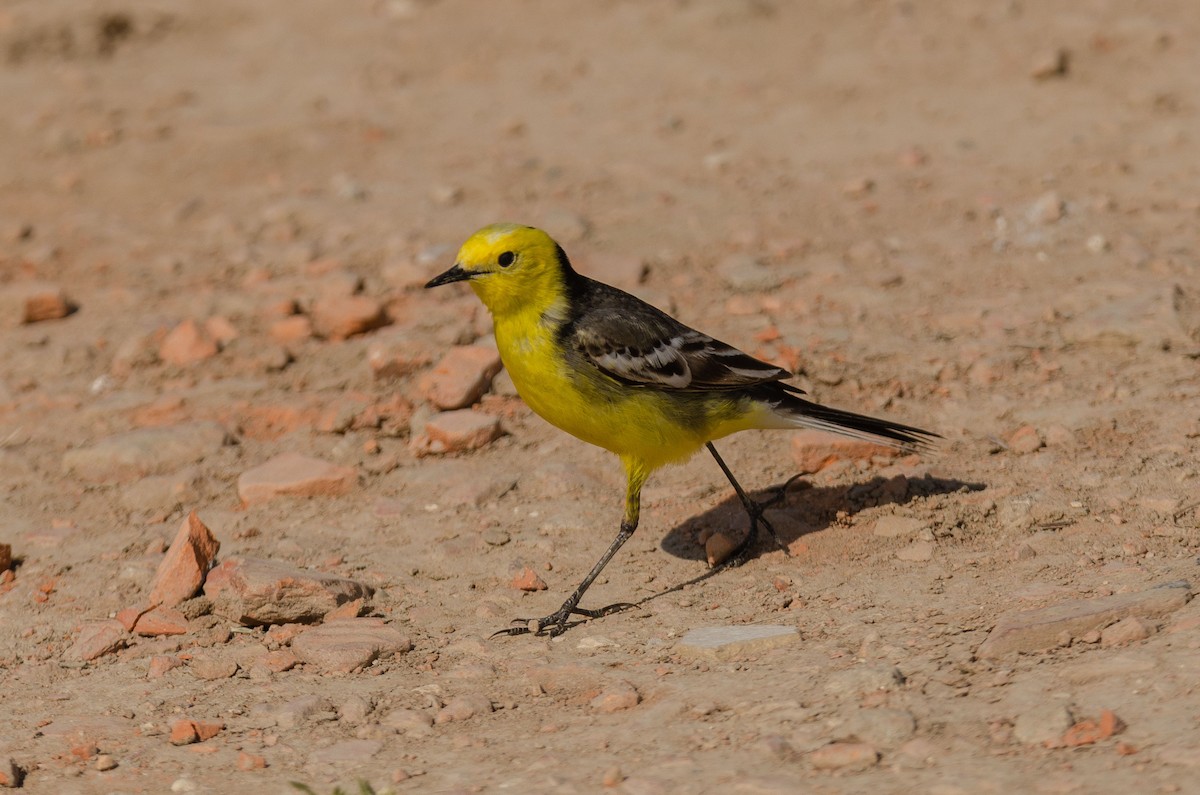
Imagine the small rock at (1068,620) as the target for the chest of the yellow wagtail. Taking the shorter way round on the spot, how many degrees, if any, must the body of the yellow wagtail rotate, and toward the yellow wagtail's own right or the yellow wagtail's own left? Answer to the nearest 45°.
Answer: approximately 135° to the yellow wagtail's own left

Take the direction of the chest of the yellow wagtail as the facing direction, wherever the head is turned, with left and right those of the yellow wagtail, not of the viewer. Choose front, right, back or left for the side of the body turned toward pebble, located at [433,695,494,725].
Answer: left

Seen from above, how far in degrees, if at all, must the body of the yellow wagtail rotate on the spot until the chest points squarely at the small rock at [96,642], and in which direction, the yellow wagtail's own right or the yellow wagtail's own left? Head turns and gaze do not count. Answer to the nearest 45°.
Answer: approximately 45° to the yellow wagtail's own left

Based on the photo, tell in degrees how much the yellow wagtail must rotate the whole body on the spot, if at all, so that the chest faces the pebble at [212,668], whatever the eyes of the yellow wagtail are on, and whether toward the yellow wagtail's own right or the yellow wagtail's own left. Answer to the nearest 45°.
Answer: approximately 45° to the yellow wagtail's own left

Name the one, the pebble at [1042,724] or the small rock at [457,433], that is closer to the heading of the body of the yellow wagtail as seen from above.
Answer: the small rock

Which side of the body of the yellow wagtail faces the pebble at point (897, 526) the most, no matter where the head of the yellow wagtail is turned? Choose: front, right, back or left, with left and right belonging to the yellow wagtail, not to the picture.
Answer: back

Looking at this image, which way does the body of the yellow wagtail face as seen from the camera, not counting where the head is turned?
to the viewer's left

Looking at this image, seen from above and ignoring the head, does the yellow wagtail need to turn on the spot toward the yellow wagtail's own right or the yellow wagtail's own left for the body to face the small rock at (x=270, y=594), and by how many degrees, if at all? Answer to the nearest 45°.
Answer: approximately 45° to the yellow wagtail's own left

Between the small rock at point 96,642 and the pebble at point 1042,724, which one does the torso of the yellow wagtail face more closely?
the small rock

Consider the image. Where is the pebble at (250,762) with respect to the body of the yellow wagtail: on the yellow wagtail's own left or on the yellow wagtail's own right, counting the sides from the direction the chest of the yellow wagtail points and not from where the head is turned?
on the yellow wagtail's own left

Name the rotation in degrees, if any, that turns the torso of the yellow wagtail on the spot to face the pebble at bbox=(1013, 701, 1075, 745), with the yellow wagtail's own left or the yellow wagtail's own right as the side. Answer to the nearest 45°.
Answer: approximately 135° to the yellow wagtail's own left

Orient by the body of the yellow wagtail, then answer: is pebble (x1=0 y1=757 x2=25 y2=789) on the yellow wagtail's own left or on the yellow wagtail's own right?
on the yellow wagtail's own left

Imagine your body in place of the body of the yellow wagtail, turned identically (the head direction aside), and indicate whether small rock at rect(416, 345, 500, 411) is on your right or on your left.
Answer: on your right

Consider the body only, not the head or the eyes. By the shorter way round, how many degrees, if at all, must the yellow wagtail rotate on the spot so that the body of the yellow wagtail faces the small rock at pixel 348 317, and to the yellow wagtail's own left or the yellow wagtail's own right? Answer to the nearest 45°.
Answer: approximately 45° to the yellow wagtail's own right
